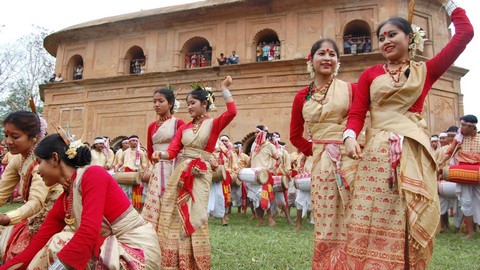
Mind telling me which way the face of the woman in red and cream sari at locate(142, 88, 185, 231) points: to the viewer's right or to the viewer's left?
to the viewer's left

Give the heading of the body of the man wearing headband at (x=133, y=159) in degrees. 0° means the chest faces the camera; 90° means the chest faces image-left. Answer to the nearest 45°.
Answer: approximately 0°

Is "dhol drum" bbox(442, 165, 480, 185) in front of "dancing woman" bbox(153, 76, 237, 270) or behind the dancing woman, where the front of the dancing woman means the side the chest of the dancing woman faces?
behind

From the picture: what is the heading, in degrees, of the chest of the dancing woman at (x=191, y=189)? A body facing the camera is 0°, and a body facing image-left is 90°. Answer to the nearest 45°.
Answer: approximately 45°

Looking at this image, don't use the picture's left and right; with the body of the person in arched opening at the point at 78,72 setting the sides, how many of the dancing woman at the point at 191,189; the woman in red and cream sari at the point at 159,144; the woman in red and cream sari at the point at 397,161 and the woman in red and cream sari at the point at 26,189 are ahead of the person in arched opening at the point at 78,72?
4

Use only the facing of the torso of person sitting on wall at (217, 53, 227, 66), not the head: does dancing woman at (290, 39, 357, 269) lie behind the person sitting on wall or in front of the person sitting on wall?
in front

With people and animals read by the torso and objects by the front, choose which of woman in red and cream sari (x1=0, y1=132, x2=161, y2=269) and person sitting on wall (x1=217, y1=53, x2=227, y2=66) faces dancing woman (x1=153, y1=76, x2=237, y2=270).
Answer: the person sitting on wall

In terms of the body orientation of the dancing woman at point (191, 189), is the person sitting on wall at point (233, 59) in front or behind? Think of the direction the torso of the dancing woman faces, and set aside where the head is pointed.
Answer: behind
